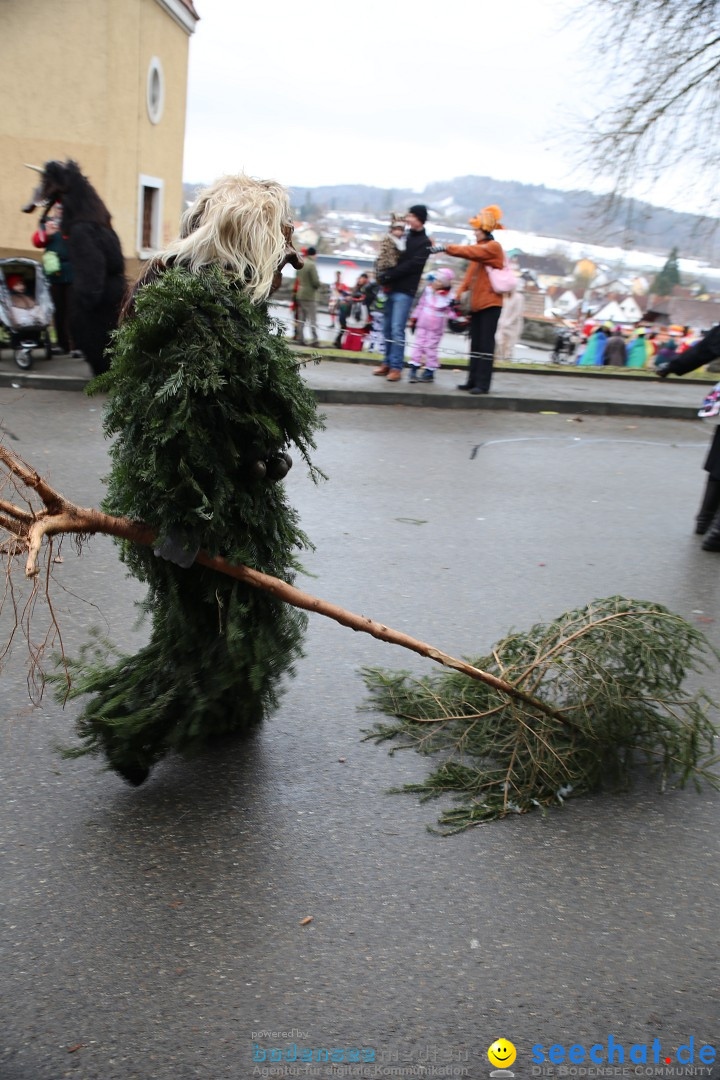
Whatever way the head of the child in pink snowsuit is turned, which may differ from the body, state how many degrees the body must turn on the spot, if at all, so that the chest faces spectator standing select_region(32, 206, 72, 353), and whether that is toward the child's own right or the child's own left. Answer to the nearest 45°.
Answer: approximately 45° to the child's own right

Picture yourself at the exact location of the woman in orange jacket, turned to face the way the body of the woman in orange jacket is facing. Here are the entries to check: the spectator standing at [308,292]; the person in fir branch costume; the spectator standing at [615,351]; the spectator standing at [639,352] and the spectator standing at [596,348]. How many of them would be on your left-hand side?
1

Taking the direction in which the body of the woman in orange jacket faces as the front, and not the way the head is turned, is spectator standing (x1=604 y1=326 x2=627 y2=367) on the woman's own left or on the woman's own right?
on the woman's own right

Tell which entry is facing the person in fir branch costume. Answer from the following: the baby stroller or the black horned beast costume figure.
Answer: the baby stroller

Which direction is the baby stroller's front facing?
toward the camera

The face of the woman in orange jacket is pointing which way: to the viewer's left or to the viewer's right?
to the viewer's left

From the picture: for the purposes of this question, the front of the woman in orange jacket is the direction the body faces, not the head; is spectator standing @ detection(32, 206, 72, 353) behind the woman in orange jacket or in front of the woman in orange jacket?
in front

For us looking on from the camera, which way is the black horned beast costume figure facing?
facing to the left of the viewer

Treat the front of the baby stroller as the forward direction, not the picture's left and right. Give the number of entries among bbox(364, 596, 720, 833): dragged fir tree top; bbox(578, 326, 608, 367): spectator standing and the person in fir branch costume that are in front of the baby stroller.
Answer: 2

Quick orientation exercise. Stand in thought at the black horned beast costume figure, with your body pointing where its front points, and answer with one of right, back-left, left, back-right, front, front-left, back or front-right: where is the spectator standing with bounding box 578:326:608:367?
back-right
